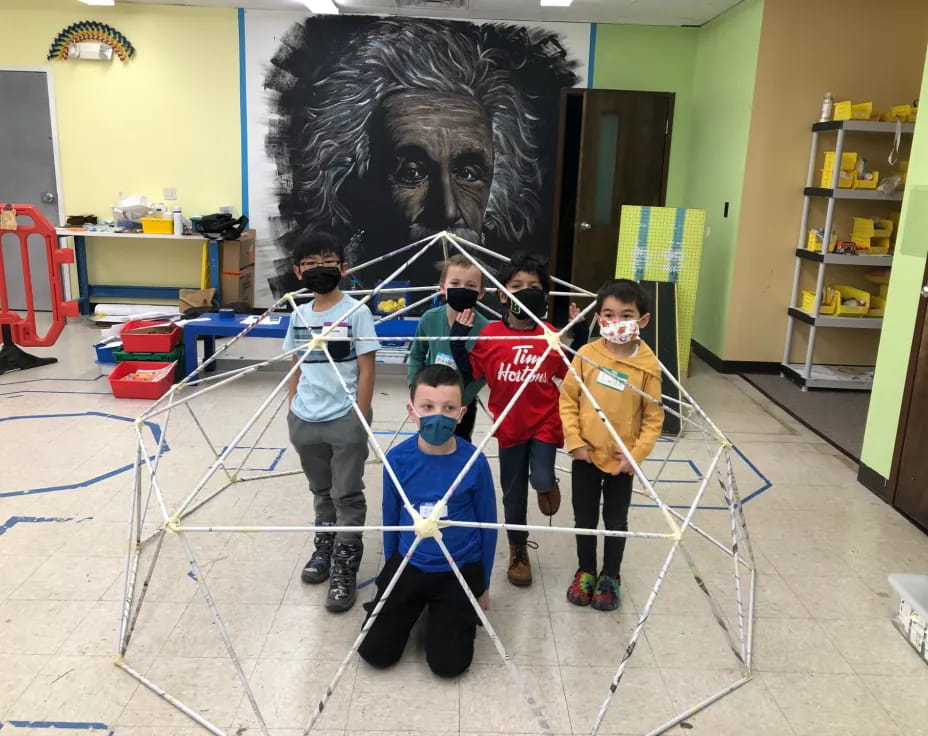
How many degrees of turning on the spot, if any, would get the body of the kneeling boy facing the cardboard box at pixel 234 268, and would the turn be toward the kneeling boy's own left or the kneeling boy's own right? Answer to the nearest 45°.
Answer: approximately 180°

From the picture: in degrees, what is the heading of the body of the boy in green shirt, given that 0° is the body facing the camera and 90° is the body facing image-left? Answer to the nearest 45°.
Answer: approximately 0°

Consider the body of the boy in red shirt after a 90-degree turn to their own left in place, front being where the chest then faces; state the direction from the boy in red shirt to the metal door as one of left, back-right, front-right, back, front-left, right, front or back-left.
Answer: back-left

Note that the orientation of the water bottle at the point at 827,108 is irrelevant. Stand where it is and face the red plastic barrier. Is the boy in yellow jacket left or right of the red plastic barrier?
left

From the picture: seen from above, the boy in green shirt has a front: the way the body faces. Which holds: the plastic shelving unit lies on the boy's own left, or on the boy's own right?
on the boy's own left

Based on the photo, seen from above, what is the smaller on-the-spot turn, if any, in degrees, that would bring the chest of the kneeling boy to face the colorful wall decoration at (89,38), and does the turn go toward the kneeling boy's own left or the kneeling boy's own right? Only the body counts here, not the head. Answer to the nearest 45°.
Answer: approximately 135° to the kneeling boy's own right

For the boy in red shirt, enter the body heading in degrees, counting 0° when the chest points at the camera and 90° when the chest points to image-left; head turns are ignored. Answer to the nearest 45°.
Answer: approximately 0°

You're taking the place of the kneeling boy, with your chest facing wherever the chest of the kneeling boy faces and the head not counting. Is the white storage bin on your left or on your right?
on your left

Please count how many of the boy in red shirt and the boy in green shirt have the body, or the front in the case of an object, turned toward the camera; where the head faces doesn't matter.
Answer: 2
